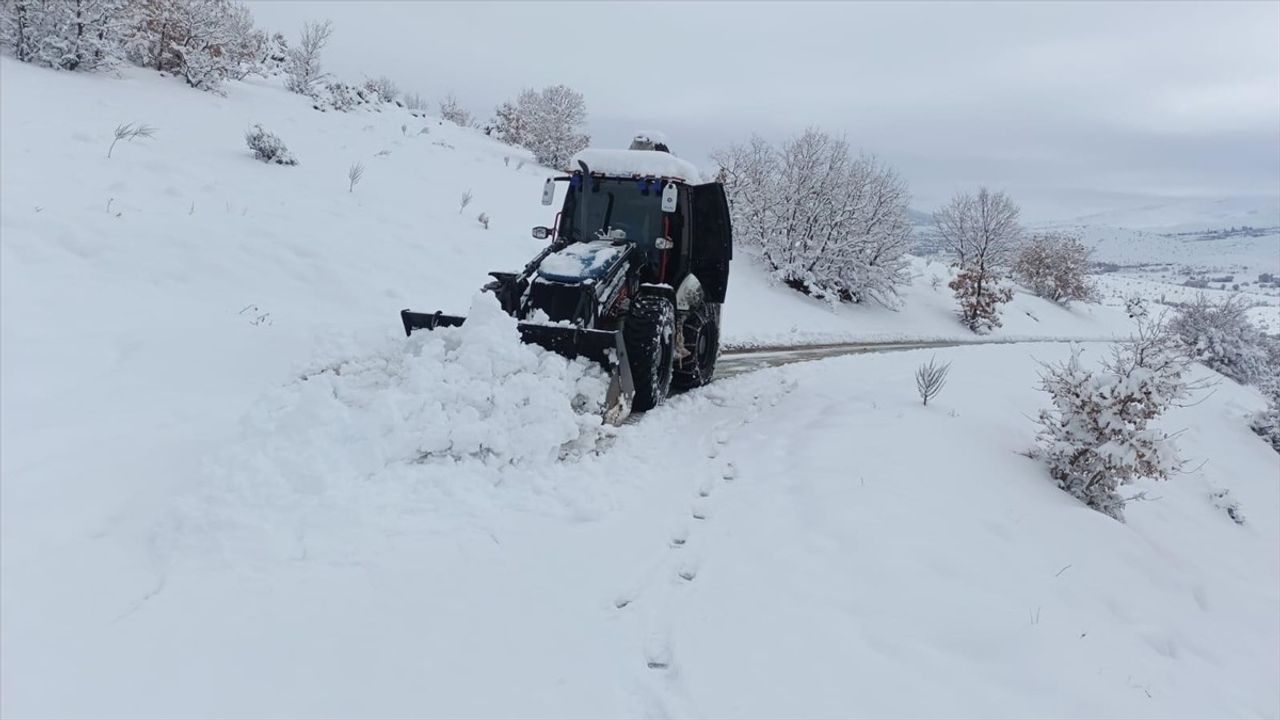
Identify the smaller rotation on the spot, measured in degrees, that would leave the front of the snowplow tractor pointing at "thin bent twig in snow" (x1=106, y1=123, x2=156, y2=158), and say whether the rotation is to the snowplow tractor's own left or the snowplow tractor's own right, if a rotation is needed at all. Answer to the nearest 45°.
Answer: approximately 90° to the snowplow tractor's own right

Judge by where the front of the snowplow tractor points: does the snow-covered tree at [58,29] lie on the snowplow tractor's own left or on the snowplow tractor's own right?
on the snowplow tractor's own right

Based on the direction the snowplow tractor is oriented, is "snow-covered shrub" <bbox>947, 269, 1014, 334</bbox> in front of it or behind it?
behind

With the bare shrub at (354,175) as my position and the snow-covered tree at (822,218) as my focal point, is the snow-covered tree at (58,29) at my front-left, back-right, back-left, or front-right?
back-left

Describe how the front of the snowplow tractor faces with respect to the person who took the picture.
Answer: facing the viewer and to the left of the viewer

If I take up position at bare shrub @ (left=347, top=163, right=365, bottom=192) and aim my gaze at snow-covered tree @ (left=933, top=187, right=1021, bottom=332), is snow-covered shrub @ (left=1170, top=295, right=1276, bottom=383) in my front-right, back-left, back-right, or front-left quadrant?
front-right

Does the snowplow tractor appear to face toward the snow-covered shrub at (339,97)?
no

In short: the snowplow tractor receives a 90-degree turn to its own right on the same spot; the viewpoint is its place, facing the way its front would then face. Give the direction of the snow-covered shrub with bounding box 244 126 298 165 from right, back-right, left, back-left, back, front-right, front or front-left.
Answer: front

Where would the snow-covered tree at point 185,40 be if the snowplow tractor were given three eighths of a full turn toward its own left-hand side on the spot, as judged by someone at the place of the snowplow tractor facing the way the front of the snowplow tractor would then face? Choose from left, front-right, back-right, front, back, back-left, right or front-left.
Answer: back-left

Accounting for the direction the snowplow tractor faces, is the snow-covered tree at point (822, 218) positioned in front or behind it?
behind

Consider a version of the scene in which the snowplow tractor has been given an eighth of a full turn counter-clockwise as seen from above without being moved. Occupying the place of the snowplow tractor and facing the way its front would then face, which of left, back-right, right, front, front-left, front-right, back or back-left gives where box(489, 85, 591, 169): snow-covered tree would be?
back

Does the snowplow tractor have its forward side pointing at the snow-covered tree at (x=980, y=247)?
no

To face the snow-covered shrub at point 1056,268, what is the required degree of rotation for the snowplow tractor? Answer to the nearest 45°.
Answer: approximately 180°

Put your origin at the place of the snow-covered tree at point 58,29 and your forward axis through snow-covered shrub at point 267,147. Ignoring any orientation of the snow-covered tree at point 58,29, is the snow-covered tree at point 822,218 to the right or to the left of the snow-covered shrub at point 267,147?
left

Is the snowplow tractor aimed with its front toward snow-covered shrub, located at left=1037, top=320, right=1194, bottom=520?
no
